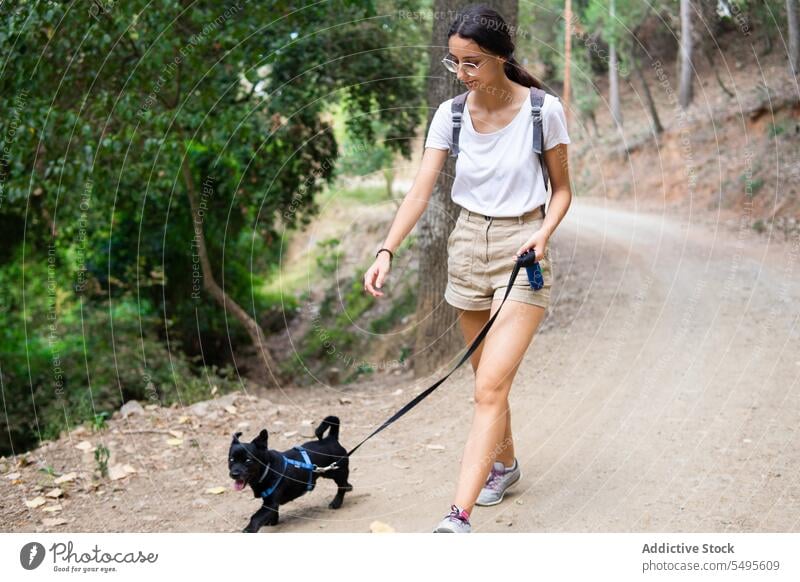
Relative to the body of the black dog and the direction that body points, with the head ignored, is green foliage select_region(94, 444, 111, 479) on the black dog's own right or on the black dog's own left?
on the black dog's own right

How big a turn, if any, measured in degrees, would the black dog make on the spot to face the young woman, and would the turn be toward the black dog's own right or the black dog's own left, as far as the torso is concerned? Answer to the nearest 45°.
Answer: approximately 135° to the black dog's own left

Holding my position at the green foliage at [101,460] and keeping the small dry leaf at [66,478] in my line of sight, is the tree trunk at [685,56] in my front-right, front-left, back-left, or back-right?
back-right

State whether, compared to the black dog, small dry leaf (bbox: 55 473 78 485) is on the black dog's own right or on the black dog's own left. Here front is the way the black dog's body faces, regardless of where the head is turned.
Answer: on the black dog's own right

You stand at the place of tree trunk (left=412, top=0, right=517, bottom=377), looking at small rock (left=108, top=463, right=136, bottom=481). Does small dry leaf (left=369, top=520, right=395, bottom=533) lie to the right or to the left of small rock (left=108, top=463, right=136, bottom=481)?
left

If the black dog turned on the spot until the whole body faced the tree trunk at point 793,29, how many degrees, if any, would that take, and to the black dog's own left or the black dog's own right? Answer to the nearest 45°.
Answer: approximately 180°

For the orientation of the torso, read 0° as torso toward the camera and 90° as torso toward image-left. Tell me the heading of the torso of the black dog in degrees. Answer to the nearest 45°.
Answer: approximately 45°
